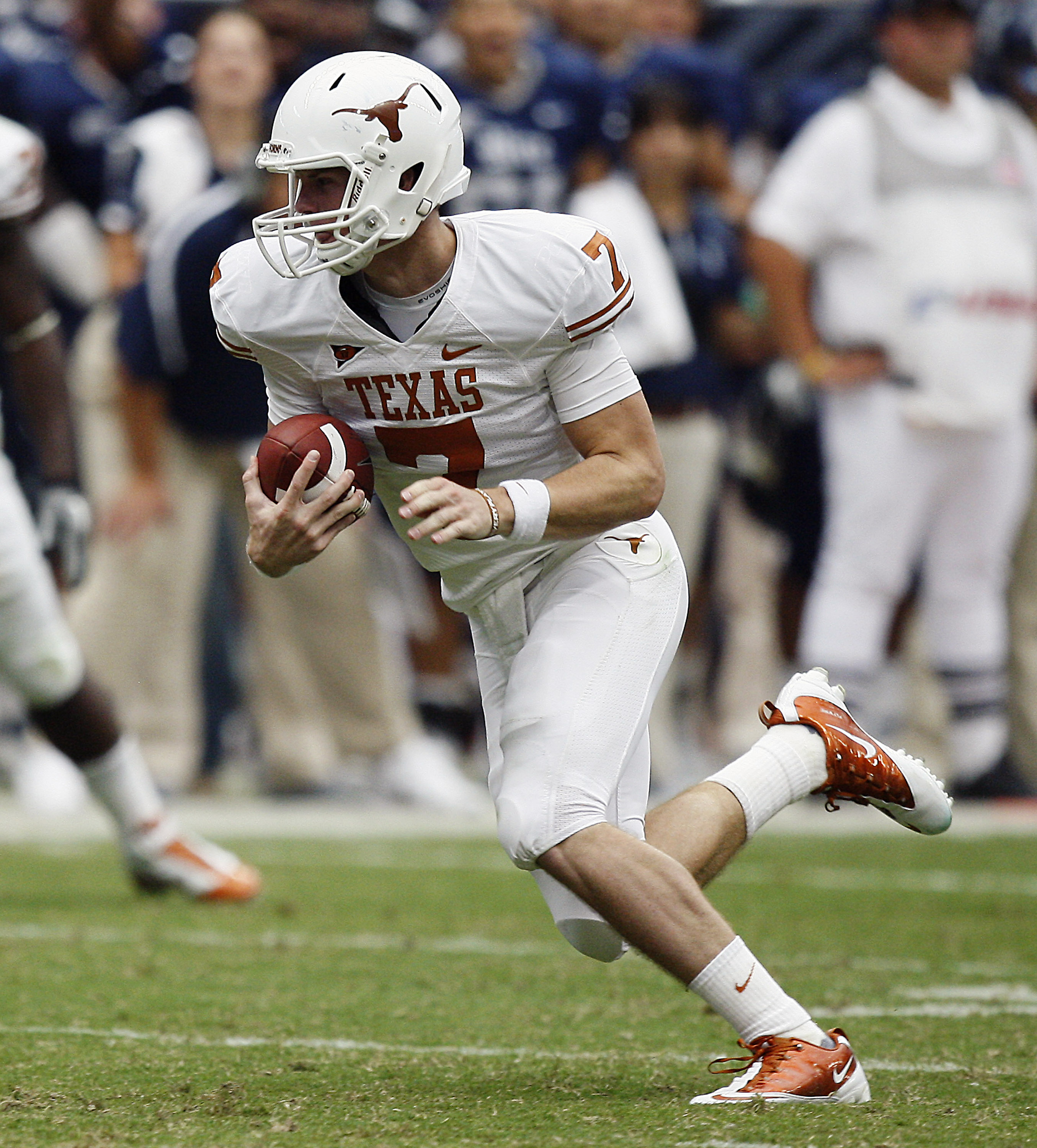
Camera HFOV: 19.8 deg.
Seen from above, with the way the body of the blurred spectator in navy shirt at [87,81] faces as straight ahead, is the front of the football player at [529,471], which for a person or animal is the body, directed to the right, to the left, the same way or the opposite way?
to the right

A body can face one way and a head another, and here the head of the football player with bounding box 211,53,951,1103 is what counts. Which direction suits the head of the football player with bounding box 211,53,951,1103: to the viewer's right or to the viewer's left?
to the viewer's left

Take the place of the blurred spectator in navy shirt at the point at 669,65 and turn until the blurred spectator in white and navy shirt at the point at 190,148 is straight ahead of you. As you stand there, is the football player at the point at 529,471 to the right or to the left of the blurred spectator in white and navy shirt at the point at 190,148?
left

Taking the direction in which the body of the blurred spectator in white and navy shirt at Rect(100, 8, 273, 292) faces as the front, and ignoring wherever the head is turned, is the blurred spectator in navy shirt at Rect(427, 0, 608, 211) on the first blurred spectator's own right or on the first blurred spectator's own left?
on the first blurred spectator's own left

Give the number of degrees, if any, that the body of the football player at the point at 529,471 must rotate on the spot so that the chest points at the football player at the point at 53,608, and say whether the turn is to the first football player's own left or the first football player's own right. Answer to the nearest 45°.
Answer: approximately 90° to the first football player's own right
